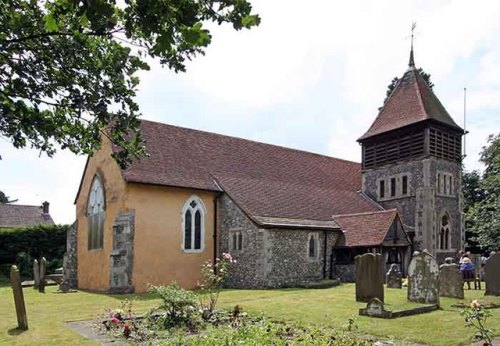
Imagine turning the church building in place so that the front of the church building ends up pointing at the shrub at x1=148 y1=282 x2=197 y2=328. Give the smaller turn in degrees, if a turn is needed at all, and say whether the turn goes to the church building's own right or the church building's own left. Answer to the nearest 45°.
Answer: approximately 45° to the church building's own right

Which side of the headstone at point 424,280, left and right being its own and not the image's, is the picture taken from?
front

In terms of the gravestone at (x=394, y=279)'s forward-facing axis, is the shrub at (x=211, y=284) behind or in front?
in front

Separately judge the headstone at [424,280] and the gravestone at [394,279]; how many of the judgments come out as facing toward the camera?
2

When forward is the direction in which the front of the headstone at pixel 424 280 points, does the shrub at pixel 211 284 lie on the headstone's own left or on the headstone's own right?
on the headstone's own right

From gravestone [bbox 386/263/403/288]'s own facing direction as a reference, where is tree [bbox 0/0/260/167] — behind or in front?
in front

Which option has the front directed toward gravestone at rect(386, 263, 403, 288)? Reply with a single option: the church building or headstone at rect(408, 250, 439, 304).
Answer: the church building

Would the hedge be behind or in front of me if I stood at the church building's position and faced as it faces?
behind

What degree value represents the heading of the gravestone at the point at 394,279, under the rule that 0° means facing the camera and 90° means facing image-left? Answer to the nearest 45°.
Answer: approximately 0°

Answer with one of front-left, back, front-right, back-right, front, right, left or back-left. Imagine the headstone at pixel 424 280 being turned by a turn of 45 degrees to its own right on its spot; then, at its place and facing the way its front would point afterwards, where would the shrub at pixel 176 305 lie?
front
